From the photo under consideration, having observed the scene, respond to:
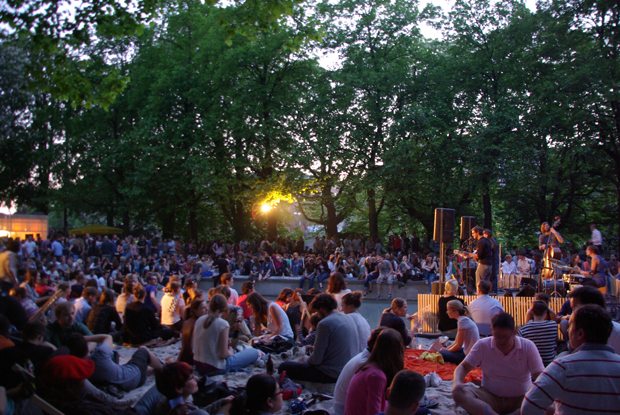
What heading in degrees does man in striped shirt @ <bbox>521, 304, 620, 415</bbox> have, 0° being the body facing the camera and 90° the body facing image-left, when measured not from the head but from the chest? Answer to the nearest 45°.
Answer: approximately 135°

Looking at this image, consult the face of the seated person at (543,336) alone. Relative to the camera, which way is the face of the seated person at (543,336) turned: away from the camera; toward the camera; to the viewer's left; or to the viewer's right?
away from the camera

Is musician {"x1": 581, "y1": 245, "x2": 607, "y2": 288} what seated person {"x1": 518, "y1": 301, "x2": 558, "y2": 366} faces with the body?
yes

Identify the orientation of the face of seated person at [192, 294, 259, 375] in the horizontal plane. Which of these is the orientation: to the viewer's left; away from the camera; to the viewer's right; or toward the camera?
away from the camera

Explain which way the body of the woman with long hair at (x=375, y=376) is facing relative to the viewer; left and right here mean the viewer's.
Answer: facing away from the viewer and to the right of the viewer

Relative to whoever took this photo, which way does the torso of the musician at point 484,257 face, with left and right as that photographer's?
facing to the left of the viewer

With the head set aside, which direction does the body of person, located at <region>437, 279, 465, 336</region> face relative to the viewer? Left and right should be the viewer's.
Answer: facing away from the viewer and to the right of the viewer

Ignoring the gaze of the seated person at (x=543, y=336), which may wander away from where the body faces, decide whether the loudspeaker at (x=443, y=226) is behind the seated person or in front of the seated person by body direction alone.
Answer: in front

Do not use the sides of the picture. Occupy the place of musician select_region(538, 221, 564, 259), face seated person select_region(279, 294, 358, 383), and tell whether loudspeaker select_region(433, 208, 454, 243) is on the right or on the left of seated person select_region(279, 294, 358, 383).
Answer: right

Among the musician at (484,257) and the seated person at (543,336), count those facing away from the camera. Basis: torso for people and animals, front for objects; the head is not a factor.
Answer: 1

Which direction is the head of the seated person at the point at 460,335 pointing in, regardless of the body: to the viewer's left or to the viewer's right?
to the viewer's left

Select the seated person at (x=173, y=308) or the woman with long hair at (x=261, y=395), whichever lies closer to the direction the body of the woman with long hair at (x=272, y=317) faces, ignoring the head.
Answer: the seated person

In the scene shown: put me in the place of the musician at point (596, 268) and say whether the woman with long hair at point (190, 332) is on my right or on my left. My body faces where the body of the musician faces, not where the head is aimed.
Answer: on my left

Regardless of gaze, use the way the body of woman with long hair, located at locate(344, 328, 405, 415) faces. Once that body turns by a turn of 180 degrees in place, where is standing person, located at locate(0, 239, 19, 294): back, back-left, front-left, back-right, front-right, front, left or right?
right

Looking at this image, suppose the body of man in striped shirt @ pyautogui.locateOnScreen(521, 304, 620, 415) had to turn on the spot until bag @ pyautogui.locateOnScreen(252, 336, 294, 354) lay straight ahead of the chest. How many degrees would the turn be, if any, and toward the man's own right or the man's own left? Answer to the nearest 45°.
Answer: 0° — they already face it

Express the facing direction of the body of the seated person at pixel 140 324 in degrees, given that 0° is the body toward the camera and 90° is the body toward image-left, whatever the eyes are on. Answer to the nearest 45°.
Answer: approximately 225°
